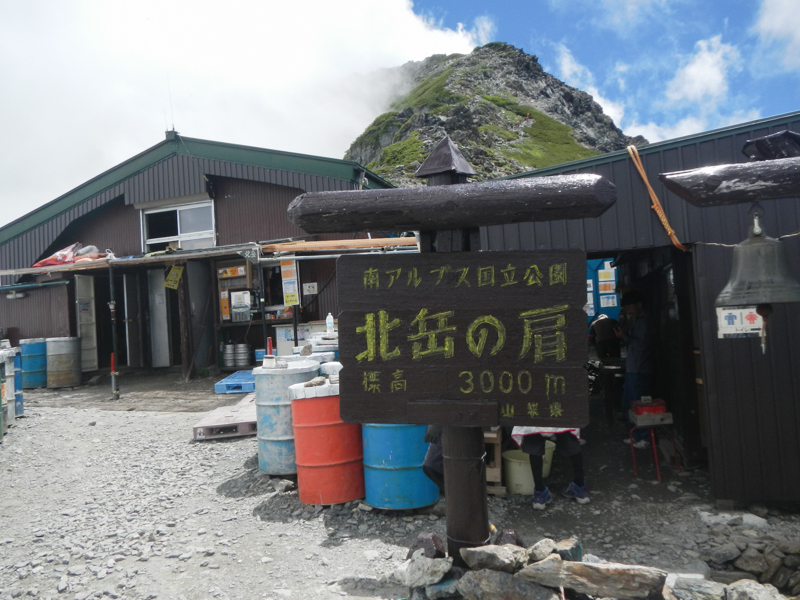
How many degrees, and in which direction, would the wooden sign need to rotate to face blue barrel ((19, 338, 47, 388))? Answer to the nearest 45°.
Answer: approximately 135° to its right

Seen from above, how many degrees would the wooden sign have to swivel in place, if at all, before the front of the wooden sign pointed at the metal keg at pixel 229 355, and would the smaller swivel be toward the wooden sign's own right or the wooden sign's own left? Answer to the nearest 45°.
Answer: approximately 135° to the wooden sign's own right

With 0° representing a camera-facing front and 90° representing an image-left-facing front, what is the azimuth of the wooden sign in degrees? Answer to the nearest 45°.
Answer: approximately 0°

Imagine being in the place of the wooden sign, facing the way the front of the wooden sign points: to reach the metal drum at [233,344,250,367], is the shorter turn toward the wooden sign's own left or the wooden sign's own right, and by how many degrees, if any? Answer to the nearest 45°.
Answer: approximately 135° to the wooden sign's own right

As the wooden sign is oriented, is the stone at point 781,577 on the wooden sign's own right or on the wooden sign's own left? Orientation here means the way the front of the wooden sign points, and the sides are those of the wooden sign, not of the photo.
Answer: on the wooden sign's own left

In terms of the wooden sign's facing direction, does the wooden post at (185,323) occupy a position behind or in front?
behind

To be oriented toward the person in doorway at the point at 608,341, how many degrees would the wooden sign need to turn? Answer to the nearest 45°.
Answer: approximately 180°

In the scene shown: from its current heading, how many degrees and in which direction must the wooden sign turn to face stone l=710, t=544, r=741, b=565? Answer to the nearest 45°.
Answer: approximately 135° to its left

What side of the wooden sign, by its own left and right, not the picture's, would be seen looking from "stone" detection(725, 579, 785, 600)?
left

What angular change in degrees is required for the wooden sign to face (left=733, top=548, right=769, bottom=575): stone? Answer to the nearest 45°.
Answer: approximately 135° to its left
